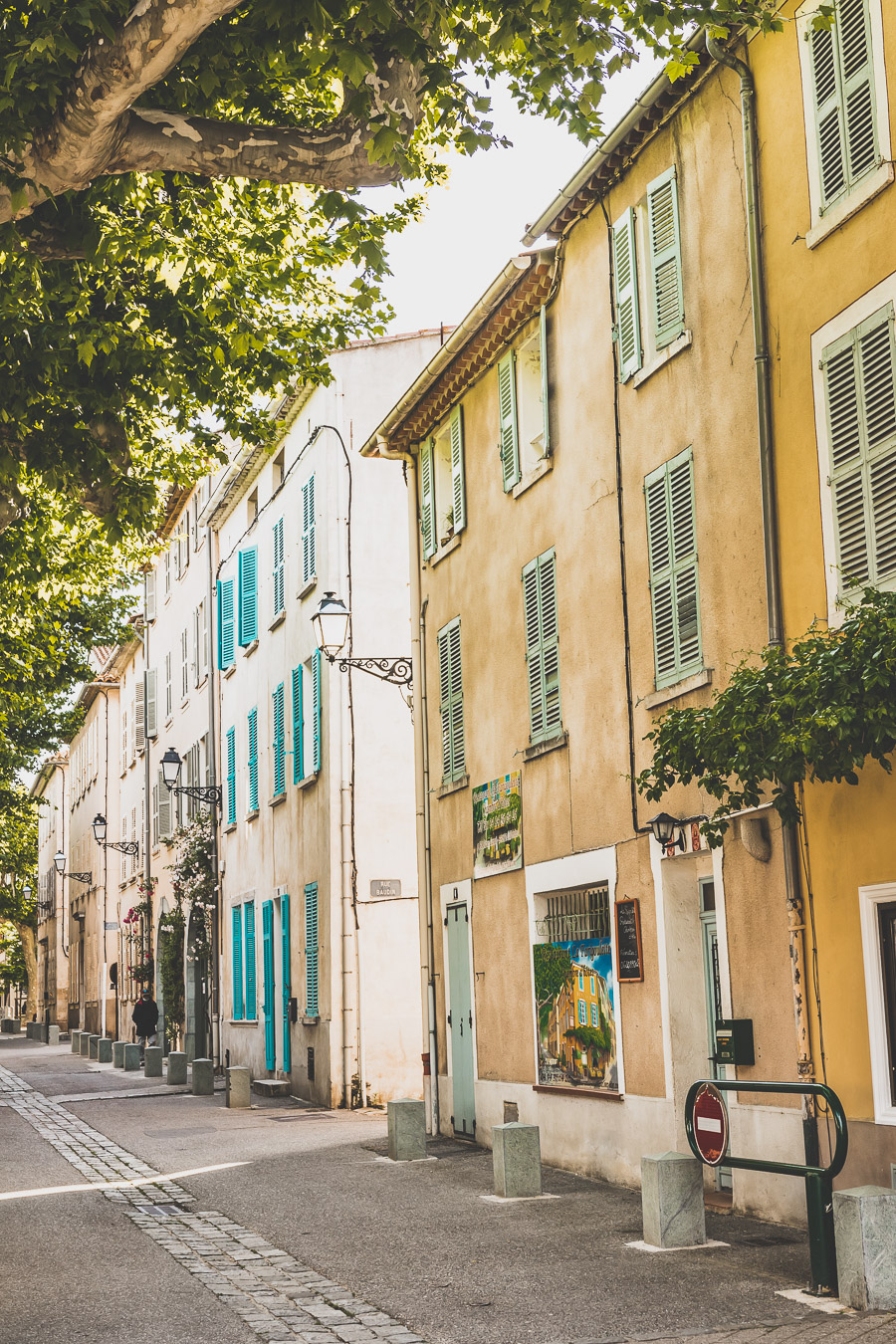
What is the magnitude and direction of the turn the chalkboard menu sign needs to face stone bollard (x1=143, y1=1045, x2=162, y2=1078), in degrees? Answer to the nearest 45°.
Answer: approximately 90° to its right

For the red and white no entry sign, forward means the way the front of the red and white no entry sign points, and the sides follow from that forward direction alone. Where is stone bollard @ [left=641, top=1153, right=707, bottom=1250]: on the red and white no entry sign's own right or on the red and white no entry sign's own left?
on the red and white no entry sign's own right

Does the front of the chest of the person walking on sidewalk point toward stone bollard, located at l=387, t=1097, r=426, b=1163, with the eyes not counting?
yes

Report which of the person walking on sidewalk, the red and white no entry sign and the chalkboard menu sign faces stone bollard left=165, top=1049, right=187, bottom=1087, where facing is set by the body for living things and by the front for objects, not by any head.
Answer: the person walking on sidewalk

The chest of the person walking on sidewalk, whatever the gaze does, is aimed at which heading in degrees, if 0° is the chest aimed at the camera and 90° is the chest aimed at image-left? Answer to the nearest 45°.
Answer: approximately 0°

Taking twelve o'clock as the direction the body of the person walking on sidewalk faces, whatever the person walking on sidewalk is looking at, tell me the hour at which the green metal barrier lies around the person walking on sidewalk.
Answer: The green metal barrier is roughly at 12 o'clock from the person walking on sidewalk.

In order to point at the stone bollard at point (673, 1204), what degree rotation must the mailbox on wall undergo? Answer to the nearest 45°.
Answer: approximately 45° to its left

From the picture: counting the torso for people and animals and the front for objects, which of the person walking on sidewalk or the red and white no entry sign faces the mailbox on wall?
the person walking on sidewalk
